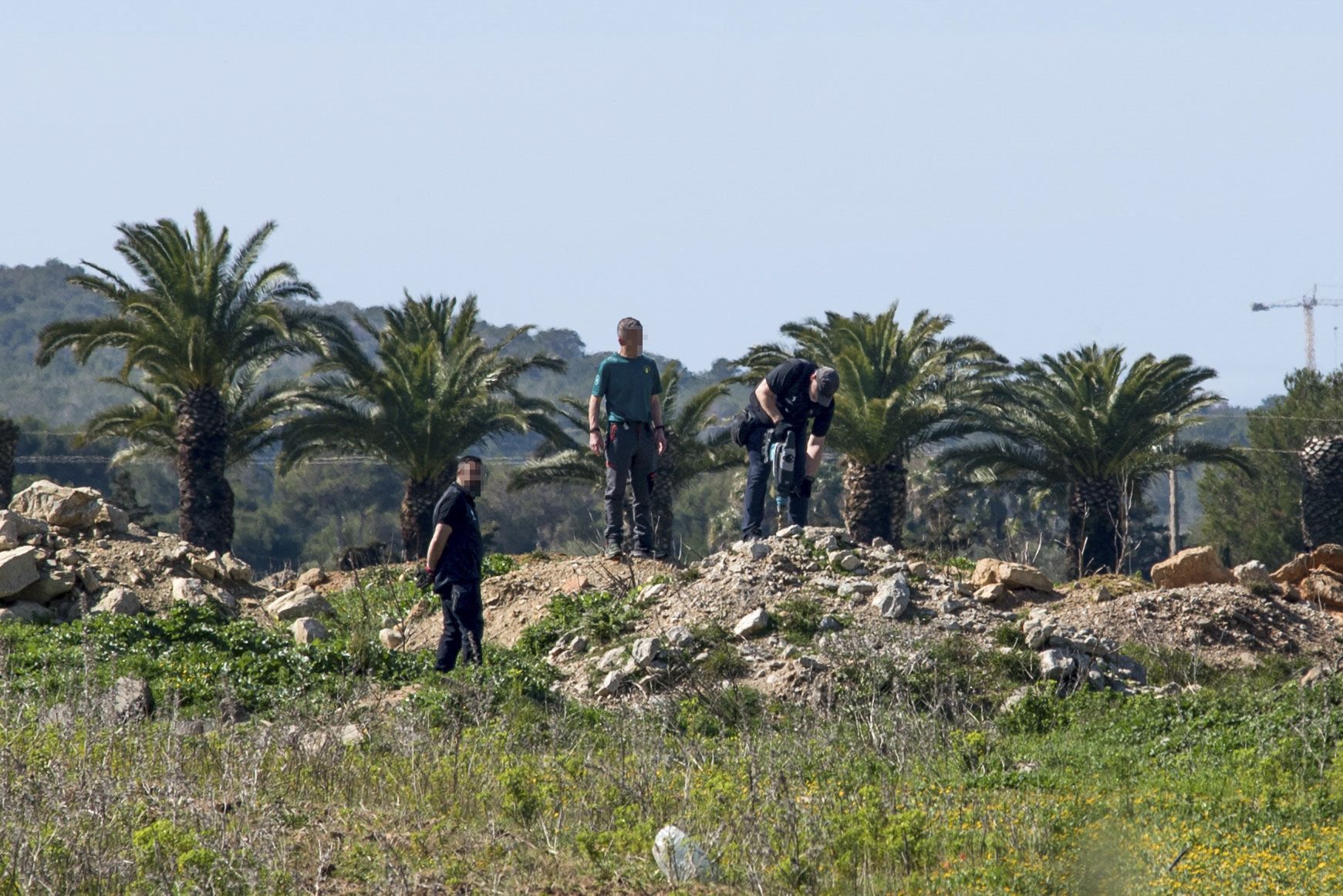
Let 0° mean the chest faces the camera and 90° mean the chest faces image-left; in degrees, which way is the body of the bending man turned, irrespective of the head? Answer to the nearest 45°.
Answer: approximately 315°

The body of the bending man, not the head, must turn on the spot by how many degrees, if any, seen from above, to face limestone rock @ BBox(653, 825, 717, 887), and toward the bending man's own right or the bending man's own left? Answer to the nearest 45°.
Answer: approximately 45° to the bending man's own right

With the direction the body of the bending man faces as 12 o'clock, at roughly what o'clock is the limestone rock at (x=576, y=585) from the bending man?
The limestone rock is roughly at 5 o'clock from the bending man.

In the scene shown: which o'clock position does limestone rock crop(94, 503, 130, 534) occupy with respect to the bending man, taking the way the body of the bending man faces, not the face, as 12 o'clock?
The limestone rock is roughly at 5 o'clock from the bending man.

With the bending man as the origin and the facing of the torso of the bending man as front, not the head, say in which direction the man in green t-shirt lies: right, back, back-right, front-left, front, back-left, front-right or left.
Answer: back-right

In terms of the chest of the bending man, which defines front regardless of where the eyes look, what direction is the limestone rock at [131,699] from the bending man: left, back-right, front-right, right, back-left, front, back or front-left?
right

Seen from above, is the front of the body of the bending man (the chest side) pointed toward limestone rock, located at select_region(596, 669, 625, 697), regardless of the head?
no

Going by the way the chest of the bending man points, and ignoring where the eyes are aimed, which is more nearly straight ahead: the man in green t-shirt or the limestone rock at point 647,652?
the limestone rock

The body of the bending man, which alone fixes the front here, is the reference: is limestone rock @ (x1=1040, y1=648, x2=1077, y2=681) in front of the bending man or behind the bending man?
in front

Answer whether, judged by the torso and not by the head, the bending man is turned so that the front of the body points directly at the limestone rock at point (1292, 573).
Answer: no

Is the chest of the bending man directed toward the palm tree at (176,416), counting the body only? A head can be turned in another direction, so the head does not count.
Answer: no

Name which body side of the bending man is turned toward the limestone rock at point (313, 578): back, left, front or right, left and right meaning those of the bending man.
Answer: back

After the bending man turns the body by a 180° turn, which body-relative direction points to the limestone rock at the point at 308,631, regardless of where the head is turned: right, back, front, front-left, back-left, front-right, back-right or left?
front-left

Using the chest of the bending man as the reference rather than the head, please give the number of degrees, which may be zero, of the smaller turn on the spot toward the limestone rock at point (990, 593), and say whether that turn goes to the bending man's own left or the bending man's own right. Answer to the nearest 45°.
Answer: approximately 45° to the bending man's own left
